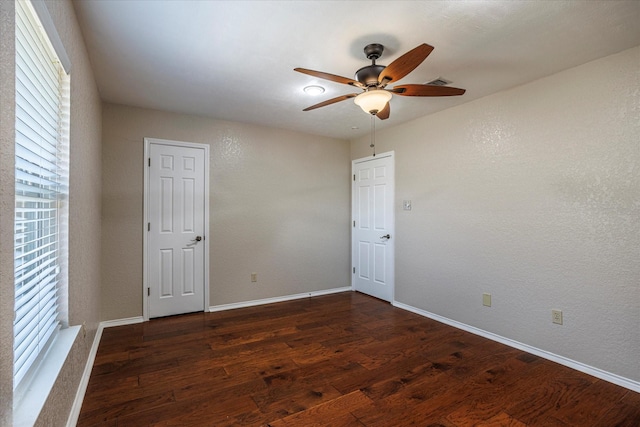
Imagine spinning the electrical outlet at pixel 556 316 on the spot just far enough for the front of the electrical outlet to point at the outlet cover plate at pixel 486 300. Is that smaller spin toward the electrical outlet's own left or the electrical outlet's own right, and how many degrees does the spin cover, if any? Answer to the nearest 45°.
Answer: approximately 90° to the electrical outlet's own right

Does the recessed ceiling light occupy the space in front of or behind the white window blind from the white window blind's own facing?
in front

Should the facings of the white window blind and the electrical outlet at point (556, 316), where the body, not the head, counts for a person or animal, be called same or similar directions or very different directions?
very different directions

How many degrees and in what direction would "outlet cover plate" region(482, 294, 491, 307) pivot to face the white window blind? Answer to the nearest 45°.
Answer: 0° — it already faces it

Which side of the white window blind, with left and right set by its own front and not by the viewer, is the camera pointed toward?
right

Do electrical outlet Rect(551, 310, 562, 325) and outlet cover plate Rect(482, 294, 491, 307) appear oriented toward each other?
no

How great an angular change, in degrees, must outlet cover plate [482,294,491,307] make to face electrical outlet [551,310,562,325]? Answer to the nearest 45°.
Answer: approximately 90° to its left

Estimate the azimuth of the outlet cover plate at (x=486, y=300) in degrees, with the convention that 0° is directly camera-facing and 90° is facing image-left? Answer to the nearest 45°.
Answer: approximately 45°

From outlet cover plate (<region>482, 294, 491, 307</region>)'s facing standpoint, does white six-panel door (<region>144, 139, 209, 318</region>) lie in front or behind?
in front

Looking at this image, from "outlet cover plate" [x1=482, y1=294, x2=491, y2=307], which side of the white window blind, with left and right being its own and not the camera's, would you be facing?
front

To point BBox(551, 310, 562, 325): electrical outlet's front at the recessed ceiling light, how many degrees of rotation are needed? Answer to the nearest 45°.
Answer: approximately 45° to its right

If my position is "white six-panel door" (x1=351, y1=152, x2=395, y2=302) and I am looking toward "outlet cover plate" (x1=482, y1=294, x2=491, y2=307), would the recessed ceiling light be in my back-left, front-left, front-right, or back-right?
front-right
